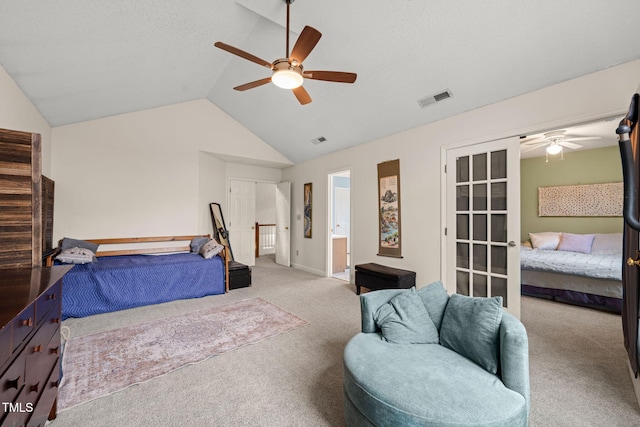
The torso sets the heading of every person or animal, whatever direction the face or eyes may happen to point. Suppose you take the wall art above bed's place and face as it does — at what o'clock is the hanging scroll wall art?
The hanging scroll wall art is roughly at 1 o'clock from the wall art above bed.

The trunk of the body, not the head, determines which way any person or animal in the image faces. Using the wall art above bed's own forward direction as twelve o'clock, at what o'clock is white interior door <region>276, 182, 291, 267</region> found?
The white interior door is roughly at 2 o'clock from the wall art above bed.

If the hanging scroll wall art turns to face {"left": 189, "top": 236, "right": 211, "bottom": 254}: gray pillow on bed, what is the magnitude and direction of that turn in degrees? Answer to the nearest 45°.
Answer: approximately 45° to its right

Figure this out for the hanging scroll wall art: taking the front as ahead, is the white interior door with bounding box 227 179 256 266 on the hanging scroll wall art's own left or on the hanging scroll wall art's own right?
on the hanging scroll wall art's own right

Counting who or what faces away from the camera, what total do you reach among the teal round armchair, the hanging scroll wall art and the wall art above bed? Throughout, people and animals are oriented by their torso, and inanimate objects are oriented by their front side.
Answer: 0

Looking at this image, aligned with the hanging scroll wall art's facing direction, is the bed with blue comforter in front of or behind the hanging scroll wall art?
in front

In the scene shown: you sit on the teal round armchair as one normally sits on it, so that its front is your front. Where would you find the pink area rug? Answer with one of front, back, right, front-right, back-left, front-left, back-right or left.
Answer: front-right

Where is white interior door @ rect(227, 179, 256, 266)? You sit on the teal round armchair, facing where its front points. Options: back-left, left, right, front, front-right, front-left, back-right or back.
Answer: right

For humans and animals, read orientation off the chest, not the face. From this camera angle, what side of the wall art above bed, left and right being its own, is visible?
front

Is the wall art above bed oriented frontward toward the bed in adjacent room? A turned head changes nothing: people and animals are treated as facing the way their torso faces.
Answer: yes

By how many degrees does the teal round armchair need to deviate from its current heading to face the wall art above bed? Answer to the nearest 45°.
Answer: approximately 180°

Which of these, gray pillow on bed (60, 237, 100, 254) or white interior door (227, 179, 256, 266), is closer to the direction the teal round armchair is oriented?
the gray pillow on bed

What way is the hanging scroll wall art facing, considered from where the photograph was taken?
facing the viewer and to the left of the viewer
